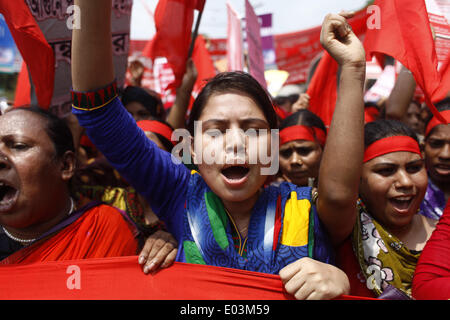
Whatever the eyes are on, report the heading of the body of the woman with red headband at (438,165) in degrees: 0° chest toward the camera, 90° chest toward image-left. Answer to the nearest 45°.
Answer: approximately 0°

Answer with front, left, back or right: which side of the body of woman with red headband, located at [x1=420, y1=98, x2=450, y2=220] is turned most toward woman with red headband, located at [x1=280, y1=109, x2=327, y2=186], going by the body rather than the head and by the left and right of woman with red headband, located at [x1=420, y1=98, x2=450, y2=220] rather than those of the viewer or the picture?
right

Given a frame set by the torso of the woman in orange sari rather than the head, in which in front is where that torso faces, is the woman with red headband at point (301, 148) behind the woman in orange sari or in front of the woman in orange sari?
behind

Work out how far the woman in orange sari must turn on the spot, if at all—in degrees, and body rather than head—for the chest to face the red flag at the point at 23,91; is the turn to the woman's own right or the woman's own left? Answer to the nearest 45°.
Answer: approximately 135° to the woman's own right

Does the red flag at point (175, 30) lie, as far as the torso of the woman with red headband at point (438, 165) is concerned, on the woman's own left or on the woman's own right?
on the woman's own right
